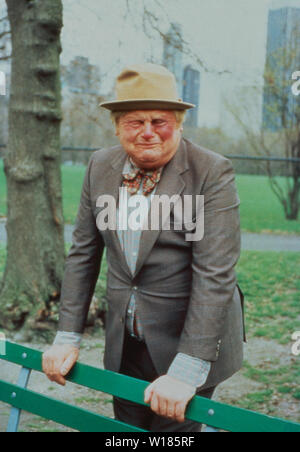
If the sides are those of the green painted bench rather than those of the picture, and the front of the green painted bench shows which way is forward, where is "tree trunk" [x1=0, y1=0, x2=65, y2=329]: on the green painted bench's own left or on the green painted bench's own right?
on the green painted bench's own right

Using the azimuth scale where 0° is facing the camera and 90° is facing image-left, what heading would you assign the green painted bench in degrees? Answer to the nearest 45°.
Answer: approximately 45°

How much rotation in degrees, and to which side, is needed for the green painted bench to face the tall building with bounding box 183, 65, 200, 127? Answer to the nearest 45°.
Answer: approximately 135° to its right

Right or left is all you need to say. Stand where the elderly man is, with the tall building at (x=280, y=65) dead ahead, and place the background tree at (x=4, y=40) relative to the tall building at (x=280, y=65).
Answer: left

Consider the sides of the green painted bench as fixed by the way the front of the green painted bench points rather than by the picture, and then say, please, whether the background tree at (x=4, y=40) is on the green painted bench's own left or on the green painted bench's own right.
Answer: on the green painted bench's own right

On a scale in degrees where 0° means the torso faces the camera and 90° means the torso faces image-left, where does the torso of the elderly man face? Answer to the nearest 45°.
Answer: approximately 45°

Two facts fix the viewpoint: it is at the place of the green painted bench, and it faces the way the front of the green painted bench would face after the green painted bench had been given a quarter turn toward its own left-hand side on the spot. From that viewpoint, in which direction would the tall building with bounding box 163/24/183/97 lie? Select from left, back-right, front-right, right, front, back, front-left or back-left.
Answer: back-left
